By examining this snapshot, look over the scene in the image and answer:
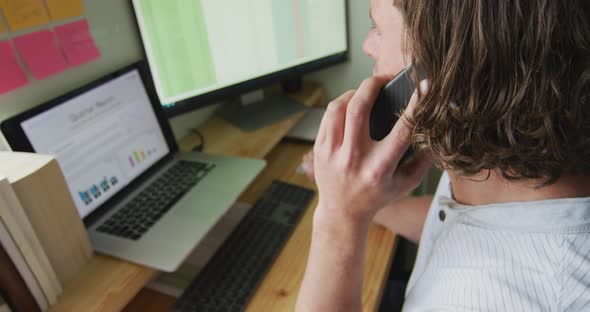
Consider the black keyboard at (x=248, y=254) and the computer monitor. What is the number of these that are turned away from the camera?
0

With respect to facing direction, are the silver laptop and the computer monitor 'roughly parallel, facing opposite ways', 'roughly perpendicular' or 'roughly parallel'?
roughly parallel

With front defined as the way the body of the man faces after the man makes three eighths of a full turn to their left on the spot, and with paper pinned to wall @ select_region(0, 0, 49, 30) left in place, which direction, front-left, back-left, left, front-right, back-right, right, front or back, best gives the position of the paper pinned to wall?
right

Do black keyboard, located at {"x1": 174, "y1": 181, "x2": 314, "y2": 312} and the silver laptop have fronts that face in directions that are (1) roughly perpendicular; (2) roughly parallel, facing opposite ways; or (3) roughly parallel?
roughly parallel

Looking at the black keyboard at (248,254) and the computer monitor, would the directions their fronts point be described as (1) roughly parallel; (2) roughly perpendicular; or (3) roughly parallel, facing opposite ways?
roughly parallel

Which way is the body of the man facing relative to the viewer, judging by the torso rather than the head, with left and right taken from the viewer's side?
facing away from the viewer and to the left of the viewer

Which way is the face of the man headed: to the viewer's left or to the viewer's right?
to the viewer's left

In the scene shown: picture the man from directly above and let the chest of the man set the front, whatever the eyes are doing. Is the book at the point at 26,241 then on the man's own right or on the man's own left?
on the man's own left

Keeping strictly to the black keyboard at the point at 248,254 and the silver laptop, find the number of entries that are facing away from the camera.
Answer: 0

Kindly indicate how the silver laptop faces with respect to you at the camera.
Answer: facing the viewer and to the right of the viewer

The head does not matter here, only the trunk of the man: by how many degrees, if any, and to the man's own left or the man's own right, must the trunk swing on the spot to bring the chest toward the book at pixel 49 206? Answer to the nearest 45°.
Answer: approximately 45° to the man's own left

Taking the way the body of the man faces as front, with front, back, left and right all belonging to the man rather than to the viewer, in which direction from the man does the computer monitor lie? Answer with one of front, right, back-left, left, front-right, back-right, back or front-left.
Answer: front

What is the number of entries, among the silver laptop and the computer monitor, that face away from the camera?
0
